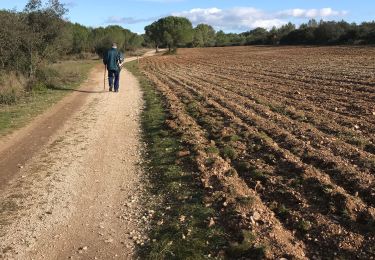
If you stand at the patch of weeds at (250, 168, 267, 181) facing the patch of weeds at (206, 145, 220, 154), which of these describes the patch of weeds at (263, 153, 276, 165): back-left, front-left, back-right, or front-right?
front-right

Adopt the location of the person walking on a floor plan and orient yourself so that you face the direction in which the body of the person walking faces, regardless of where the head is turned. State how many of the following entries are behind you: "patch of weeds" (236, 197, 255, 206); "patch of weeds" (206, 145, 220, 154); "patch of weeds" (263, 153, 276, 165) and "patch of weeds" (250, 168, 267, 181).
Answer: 4

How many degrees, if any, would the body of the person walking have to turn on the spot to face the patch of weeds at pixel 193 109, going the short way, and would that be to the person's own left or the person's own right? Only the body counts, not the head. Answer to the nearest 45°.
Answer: approximately 180°

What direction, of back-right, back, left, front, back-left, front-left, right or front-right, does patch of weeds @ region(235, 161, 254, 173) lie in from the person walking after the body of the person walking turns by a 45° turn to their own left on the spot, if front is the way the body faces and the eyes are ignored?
back-left

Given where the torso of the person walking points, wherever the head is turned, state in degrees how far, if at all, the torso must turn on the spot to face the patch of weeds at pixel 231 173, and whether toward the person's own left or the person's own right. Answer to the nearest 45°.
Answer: approximately 180°

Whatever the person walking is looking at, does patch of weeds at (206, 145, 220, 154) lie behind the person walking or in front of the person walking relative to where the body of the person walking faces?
behind

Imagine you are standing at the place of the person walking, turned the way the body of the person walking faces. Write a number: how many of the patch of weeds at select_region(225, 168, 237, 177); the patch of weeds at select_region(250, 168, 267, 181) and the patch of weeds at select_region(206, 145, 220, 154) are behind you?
3

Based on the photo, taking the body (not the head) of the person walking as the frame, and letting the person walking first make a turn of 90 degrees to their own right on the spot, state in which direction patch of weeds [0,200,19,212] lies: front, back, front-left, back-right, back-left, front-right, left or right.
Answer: right

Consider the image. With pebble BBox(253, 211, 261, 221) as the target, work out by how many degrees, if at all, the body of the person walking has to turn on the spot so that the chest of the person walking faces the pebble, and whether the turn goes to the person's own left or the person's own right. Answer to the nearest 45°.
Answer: approximately 180°

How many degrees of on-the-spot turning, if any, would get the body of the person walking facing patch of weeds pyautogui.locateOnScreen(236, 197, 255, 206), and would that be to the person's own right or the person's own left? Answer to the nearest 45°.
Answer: approximately 180°

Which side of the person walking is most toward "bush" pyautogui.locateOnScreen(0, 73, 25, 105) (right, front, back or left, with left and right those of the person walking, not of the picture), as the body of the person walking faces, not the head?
left

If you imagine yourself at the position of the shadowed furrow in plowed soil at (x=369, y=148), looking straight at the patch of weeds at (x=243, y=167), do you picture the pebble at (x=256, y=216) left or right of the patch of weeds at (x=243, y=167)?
left

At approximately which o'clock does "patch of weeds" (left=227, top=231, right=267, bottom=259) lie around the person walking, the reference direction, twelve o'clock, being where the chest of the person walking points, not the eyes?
The patch of weeds is roughly at 6 o'clock from the person walking.

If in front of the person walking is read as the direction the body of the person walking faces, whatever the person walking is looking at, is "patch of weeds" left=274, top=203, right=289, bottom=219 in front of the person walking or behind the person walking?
behind

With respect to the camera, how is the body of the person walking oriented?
away from the camera

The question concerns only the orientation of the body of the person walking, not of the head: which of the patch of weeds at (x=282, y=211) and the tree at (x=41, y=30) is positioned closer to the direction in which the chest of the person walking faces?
the tree

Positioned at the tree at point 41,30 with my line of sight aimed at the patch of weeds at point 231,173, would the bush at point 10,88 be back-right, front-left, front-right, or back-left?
front-right

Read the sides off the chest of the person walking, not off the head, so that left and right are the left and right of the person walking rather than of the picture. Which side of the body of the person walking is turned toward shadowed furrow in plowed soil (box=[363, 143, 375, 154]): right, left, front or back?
back
